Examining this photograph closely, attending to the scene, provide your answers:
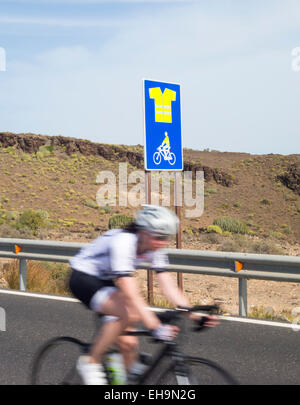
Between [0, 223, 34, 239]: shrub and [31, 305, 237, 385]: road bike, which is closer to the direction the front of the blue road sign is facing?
the road bike

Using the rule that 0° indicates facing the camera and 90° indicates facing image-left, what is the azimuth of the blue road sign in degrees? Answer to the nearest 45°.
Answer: approximately 315°

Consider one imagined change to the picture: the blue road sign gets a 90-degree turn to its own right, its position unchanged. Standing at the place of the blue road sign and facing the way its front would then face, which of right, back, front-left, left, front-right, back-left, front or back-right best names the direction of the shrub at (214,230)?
back-right

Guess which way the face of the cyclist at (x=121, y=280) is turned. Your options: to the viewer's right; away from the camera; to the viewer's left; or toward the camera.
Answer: to the viewer's right

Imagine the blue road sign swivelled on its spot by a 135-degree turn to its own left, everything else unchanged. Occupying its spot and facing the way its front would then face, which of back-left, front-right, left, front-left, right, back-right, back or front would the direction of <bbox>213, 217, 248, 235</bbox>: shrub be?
front

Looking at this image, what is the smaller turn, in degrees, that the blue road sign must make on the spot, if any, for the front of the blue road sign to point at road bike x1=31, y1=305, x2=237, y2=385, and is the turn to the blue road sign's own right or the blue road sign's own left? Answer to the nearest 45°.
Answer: approximately 45° to the blue road sign's own right

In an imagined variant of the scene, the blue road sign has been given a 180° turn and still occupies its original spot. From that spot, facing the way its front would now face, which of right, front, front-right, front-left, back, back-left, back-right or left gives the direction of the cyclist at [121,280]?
back-left

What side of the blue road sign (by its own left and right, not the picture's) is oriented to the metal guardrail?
front
